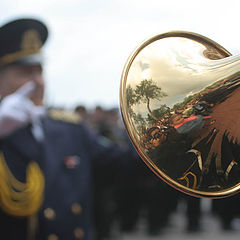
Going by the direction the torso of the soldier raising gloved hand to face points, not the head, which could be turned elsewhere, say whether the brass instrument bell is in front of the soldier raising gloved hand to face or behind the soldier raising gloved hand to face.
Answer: in front

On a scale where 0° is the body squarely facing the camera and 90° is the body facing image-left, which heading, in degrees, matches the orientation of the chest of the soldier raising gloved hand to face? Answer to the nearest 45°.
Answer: approximately 315°
